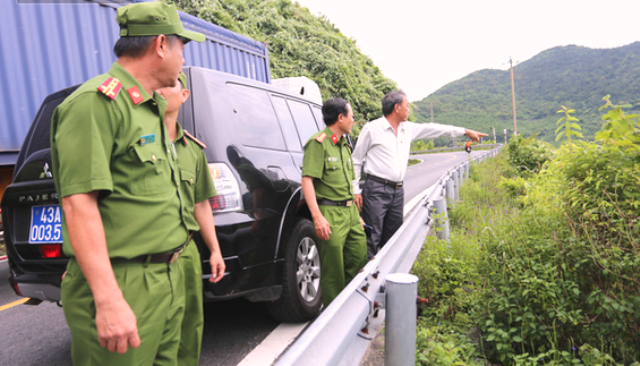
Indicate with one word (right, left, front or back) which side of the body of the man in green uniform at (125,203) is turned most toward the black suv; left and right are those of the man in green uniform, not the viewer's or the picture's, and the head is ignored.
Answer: left

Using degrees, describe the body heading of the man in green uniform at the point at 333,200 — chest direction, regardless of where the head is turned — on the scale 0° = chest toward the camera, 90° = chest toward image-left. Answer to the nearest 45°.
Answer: approximately 315°

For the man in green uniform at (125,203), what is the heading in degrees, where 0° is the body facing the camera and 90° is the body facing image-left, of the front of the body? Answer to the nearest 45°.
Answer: approximately 315°

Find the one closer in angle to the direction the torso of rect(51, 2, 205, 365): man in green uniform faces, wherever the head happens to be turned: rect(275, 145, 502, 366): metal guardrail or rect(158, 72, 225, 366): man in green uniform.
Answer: the metal guardrail

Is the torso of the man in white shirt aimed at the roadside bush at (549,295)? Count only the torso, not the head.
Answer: yes

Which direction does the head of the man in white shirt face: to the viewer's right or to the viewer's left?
to the viewer's right

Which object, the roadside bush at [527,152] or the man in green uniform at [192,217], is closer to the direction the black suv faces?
the roadside bush

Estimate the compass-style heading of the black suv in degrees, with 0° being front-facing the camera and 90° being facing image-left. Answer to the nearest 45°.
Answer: approximately 225°

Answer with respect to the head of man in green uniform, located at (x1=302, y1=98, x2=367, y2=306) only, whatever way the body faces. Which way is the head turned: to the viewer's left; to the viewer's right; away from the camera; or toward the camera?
to the viewer's right
